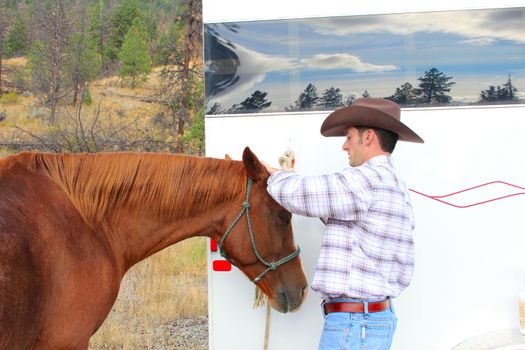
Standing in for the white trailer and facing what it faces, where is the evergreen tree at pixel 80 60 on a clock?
The evergreen tree is roughly at 8 o'clock from the white trailer.

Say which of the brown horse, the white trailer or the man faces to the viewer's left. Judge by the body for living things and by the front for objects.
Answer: the man

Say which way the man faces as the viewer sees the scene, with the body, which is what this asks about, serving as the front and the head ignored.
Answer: to the viewer's left

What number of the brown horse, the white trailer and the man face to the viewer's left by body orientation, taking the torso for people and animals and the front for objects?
1

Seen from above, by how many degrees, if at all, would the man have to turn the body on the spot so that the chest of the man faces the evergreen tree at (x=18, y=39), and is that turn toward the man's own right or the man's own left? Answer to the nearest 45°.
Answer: approximately 45° to the man's own right

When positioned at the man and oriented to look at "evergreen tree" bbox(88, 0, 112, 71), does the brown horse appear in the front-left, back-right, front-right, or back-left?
front-left

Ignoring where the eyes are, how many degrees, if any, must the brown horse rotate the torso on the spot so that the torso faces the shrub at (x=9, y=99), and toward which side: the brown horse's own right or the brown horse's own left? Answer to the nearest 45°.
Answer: approximately 90° to the brown horse's own left

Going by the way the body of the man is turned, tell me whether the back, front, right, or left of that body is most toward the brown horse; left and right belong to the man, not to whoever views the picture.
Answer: front

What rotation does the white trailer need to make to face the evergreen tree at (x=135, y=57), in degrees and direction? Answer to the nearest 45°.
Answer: approximately 135° to its left

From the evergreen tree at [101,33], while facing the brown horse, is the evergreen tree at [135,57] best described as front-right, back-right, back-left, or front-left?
front-left

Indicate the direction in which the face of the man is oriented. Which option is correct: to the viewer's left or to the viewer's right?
to the viewer's left

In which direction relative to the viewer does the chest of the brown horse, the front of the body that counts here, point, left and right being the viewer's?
facing to the right of the viewer

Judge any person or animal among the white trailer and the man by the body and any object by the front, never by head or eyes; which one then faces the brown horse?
the man

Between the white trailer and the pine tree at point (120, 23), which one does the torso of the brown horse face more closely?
the white trailer

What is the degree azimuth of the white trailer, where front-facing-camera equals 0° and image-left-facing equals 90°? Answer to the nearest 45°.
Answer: approximately 270°
